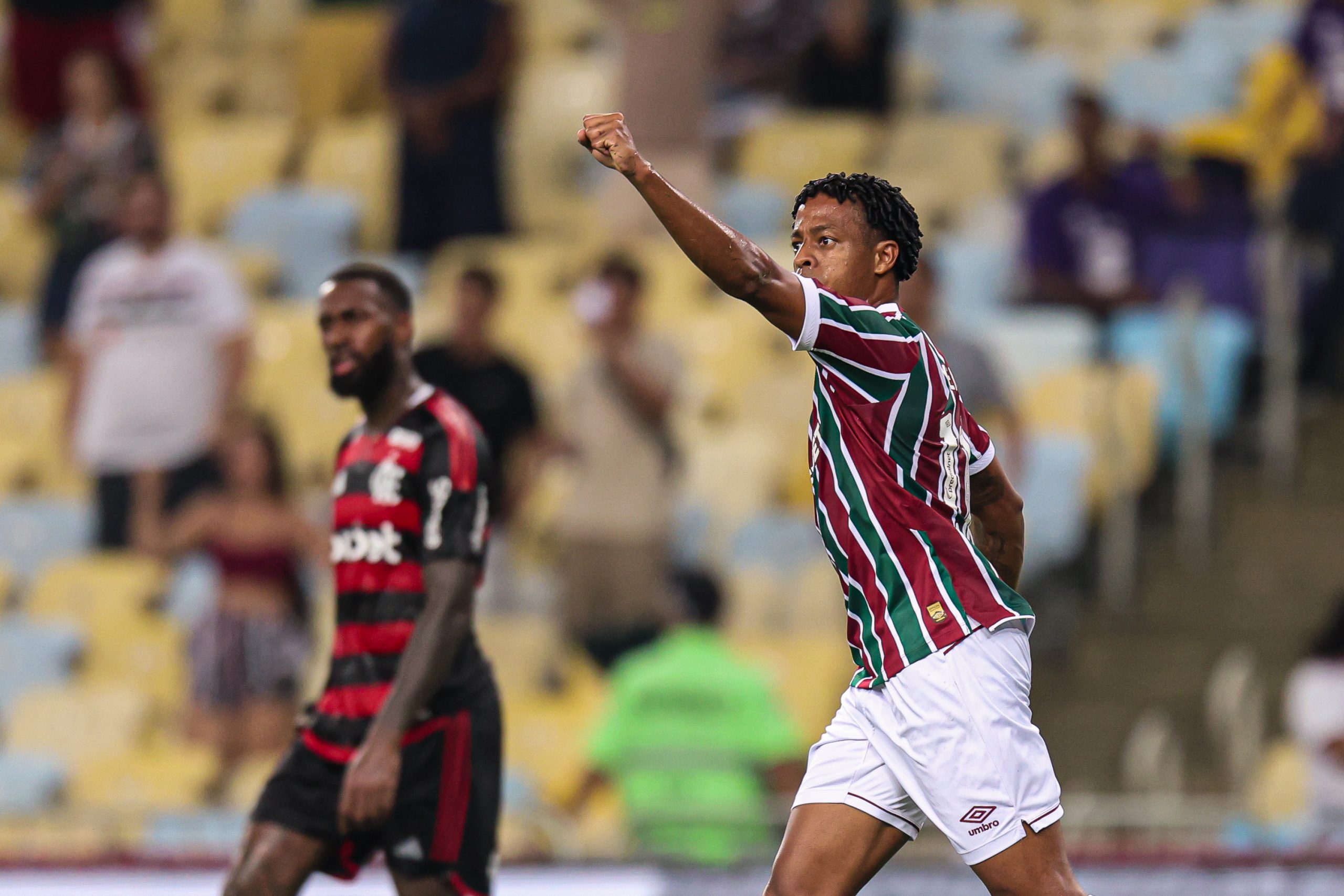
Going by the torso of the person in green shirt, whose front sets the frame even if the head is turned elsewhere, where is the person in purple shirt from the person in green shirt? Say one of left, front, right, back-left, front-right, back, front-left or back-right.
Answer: front-right

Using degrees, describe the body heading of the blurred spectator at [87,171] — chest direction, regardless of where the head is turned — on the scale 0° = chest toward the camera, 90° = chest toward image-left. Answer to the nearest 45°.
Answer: approximately 0°

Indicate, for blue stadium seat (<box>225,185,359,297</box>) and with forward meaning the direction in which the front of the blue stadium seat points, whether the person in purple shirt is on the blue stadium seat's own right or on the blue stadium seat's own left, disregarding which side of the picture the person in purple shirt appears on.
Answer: on the blue stadium seat's own left

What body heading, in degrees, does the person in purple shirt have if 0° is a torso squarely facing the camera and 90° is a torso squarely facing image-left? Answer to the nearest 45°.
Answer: approximately 0°

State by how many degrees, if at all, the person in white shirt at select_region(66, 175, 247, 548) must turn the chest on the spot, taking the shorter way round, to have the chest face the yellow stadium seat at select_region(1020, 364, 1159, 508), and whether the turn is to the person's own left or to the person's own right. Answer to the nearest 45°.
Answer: approximately 45° to the person's own left
